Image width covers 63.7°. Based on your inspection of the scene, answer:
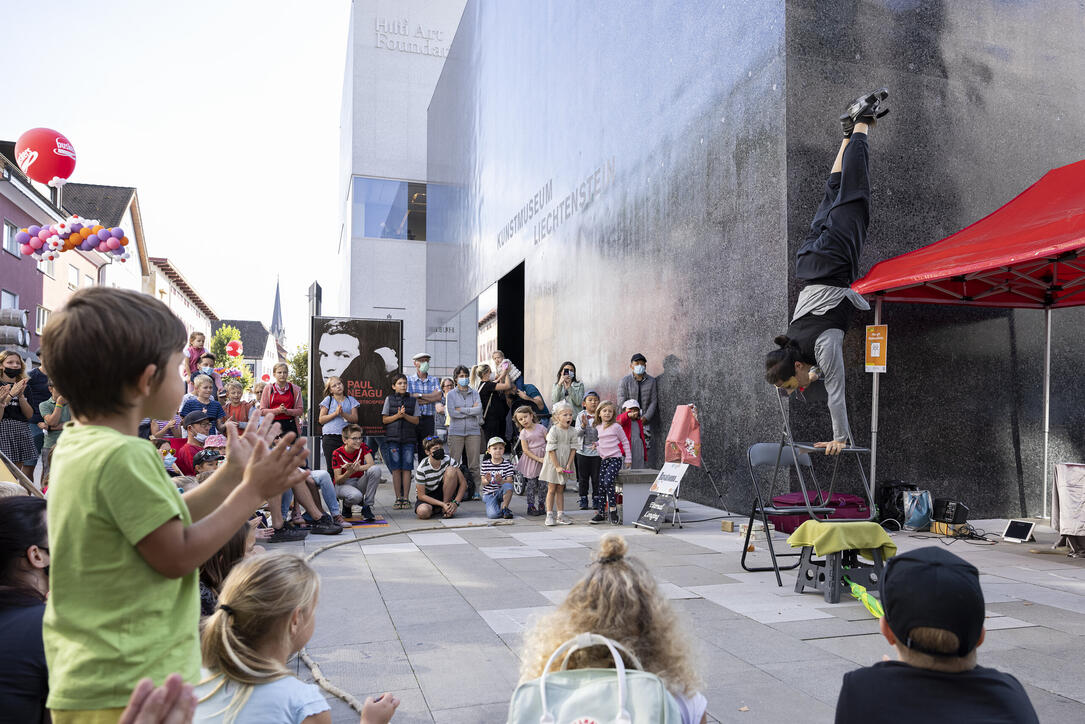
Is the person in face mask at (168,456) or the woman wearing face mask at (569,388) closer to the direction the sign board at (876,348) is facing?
the person in face mask

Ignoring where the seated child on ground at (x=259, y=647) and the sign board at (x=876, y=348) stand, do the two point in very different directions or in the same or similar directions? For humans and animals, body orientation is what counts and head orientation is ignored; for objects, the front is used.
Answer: very different directions

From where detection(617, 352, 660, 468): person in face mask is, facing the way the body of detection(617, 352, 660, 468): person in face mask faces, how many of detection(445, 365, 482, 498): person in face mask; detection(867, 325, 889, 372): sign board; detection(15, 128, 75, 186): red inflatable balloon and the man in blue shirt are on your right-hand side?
3

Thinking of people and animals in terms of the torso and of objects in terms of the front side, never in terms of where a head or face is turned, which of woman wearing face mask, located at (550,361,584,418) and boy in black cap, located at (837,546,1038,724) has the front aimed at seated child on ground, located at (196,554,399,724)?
the woman wearing face mask

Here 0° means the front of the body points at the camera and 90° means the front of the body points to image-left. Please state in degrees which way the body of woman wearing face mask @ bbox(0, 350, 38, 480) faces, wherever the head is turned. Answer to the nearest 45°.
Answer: approximately 315°

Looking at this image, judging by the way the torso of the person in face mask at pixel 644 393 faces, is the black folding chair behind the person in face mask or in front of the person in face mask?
in front

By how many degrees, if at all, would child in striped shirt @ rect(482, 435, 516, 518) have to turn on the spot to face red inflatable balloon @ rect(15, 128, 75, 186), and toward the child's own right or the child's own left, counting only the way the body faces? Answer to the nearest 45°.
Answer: approximately 90° to the child's own right

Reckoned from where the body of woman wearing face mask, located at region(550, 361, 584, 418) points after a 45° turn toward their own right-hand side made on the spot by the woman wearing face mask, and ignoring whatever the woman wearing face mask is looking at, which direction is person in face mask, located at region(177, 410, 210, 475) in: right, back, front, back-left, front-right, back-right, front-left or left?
front

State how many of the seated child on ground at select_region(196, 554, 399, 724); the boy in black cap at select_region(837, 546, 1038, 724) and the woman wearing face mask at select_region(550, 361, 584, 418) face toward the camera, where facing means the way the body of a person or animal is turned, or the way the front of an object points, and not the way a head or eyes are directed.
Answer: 1

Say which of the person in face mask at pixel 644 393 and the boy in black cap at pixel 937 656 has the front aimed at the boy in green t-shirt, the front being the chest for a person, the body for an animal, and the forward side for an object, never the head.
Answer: the person in face mask

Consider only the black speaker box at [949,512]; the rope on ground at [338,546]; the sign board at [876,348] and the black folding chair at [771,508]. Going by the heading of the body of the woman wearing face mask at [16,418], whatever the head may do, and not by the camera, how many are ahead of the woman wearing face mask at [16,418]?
4

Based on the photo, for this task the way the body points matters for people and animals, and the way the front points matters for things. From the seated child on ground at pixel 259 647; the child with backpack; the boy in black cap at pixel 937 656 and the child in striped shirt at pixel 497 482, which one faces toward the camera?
the child in striped shirt

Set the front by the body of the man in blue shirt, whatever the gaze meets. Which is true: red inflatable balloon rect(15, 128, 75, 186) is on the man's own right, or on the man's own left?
on the man's own right

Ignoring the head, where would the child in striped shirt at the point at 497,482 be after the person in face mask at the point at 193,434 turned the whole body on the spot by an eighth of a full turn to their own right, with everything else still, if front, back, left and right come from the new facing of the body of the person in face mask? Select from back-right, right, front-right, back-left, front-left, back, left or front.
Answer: left

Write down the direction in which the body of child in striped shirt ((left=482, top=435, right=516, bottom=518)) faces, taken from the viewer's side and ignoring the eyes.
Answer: toward the camera

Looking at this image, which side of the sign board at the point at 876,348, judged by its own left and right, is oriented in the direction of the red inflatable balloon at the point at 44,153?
right

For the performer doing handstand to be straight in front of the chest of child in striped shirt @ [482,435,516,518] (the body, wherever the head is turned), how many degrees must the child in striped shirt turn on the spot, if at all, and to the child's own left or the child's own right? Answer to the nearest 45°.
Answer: approximately 45° to the child's own left

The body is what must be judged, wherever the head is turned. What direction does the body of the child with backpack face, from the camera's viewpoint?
away from the camera

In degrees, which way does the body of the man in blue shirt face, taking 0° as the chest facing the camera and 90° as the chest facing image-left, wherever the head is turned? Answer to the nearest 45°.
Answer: approximately 0°

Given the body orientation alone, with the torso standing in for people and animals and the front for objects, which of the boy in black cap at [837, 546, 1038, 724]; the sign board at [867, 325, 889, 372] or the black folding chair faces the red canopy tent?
the boy in black cap

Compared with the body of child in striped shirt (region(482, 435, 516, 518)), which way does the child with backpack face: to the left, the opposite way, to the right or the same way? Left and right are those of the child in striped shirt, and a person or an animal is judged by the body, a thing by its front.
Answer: the opposite way
